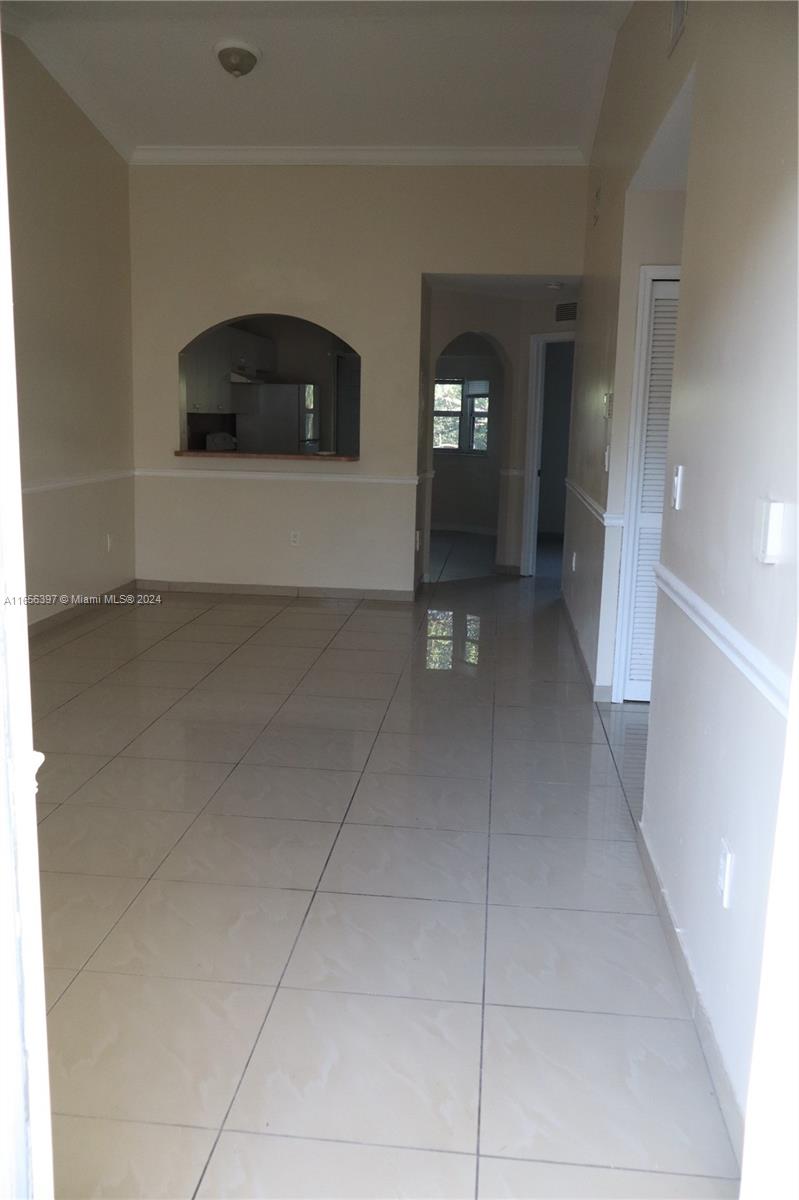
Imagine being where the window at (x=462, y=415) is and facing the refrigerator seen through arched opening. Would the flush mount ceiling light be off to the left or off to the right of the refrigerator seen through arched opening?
left
